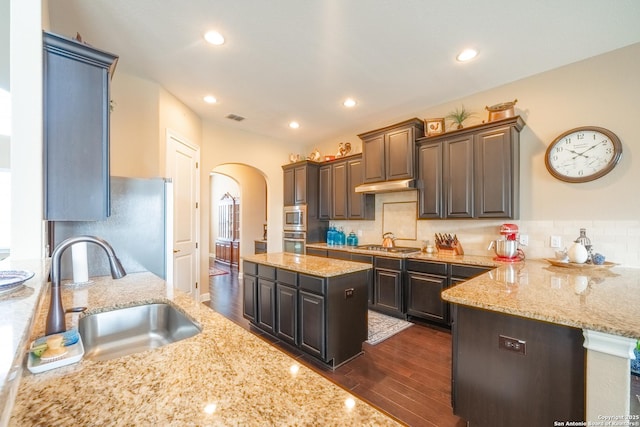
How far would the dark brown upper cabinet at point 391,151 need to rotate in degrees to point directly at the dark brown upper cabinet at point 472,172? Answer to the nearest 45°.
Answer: approximately 90° to its left

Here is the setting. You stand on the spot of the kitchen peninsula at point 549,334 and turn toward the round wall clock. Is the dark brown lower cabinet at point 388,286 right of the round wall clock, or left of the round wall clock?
left

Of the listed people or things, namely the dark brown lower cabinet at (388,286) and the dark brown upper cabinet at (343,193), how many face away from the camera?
0

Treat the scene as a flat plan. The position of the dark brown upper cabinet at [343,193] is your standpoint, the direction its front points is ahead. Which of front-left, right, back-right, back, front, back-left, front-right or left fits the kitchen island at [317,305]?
front-left

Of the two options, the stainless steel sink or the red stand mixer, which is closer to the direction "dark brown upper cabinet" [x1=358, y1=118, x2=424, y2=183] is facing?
the stainless steel sink

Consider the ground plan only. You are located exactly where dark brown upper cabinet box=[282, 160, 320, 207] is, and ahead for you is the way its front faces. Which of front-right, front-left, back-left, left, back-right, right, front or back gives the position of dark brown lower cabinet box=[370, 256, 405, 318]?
left

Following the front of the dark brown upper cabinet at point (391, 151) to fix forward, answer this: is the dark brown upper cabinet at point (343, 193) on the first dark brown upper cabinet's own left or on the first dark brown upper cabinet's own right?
on the first dark brown upper cabinet's own right

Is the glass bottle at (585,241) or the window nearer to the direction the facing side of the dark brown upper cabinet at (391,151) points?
the window
